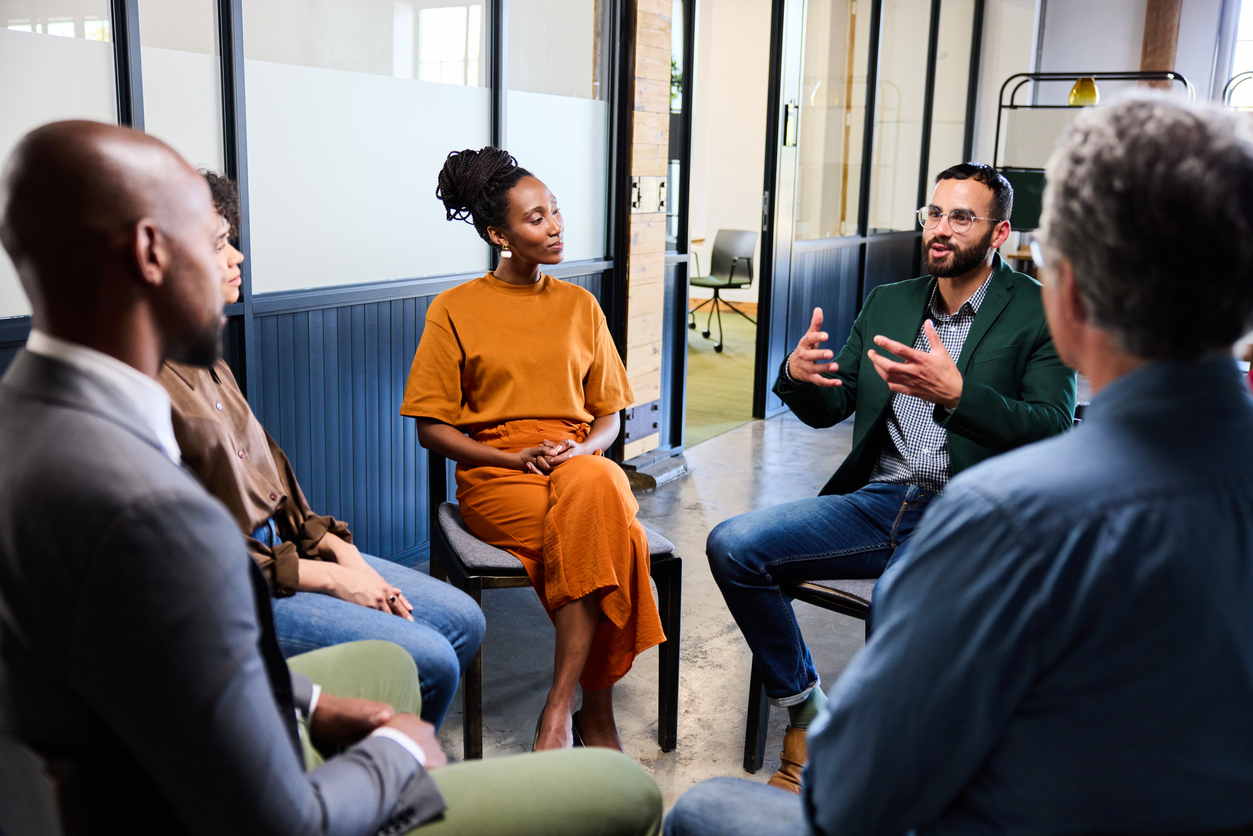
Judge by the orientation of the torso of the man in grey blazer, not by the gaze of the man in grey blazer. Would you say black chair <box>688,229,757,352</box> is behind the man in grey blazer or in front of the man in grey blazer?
in front

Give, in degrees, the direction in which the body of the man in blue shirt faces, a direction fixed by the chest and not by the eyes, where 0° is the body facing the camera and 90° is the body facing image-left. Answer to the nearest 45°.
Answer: approximately 135°

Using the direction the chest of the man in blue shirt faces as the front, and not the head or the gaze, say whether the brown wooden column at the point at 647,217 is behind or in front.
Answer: in front

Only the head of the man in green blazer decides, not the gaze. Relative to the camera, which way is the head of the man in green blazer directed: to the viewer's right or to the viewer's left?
to the viewer's left

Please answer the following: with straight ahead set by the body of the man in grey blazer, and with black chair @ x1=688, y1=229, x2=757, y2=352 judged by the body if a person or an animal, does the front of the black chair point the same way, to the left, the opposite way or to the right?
the opposite way

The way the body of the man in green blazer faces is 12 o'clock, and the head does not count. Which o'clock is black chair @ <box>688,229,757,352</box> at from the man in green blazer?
The black chair is roughly at 4 o'clock from the man in green blazer.

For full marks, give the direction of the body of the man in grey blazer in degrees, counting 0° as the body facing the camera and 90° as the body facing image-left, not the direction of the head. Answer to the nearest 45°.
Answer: approximately 225°

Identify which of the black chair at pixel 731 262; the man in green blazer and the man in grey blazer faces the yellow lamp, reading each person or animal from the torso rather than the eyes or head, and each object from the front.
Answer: the man in grey blazer

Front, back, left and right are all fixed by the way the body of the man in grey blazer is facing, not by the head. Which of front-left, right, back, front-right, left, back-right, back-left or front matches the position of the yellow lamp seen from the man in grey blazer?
front

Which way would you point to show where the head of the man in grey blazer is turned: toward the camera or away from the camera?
away from the camera

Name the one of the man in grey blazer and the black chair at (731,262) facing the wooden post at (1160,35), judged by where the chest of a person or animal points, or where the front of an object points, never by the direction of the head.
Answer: the man in grey blazer

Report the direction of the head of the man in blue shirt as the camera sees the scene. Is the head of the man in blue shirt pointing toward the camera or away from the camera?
away from the camera

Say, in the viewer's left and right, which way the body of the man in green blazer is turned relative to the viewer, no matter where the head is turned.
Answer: facing the viewer and to the left of the viewer

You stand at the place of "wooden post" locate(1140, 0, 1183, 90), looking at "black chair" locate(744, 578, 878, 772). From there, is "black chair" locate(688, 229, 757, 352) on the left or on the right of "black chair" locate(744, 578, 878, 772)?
right

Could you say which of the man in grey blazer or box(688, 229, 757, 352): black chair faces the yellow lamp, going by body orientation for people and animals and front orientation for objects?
the man in grey blazer

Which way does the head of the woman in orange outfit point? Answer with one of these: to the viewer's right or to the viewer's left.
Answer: to the viewer's right
